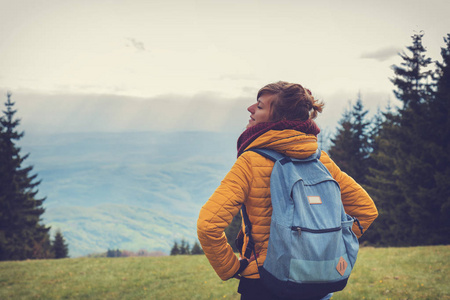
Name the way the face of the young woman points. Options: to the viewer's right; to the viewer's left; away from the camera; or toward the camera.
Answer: to the viewer's left

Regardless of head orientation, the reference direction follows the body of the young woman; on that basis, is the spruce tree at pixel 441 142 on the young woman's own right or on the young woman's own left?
on the young woman's own right

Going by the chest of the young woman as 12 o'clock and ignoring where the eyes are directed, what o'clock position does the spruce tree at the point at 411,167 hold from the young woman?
The spruce tree is roughly at 2 o'clock from the young woman.

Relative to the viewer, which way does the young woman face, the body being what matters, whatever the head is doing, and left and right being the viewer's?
facing away from the viewer and to the left of the viewer

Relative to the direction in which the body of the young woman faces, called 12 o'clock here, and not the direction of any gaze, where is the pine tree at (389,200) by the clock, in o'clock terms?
The pine tree is roughly at 2 o'clock from the young woman.

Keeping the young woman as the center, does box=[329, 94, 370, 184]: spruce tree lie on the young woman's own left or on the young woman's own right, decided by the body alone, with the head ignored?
on the young woman's own right

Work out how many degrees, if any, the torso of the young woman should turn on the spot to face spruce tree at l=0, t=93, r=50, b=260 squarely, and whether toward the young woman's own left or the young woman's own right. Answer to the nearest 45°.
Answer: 0° — they already face it
